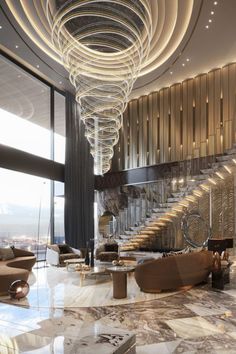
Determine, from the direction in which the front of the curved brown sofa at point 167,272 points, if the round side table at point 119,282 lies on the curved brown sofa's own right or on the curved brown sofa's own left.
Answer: on the curved brown sofa's own left

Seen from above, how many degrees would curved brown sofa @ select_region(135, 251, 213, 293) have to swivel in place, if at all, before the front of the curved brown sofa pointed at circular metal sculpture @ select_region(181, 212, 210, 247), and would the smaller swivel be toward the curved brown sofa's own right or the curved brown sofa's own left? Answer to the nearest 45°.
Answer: approximately 45° to the curved brown sofa's own right

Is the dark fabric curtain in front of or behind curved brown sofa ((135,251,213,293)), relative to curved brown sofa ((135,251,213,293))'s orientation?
in front

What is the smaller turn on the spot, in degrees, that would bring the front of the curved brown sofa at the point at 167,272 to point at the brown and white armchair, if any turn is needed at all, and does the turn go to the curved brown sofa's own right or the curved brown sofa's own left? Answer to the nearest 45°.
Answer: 0° — it already faces it

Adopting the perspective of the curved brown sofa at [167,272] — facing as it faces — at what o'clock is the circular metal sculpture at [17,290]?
The circular metal sculpture is roughly at 10 o'clock from the curved brown sofa.

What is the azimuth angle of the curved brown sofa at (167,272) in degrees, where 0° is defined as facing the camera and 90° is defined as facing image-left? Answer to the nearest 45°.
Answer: approximately 135°

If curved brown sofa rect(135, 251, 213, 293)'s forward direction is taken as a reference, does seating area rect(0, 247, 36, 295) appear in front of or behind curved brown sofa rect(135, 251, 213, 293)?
in front
